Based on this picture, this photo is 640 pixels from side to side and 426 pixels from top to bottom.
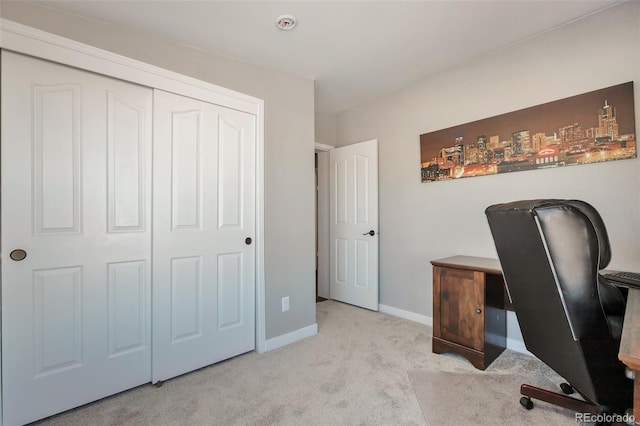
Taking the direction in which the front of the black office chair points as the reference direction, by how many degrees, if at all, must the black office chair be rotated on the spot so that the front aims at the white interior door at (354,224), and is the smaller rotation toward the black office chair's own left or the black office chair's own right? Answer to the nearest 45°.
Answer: approximately 90° to the black office chair's own left

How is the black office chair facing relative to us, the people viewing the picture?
facing away from the viewer and to the right of the viewer

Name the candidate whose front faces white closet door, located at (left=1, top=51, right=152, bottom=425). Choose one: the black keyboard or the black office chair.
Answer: the black keyboard

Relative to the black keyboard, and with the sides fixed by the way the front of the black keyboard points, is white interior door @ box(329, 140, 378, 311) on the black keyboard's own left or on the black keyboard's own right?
on the black keyboard's own right

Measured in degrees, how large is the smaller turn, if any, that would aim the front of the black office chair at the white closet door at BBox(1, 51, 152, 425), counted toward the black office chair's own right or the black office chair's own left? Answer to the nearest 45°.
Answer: approximately 180°

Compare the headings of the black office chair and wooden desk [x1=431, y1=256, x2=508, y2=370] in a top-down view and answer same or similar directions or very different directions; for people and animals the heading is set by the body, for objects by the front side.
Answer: very different directions

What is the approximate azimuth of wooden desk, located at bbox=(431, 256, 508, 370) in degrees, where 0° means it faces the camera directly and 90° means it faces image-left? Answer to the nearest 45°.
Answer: approximately 45°

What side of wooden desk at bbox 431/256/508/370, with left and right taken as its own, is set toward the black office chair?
left

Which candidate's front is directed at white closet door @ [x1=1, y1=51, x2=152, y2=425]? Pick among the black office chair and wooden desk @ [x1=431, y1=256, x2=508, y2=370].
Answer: the wooden desk
